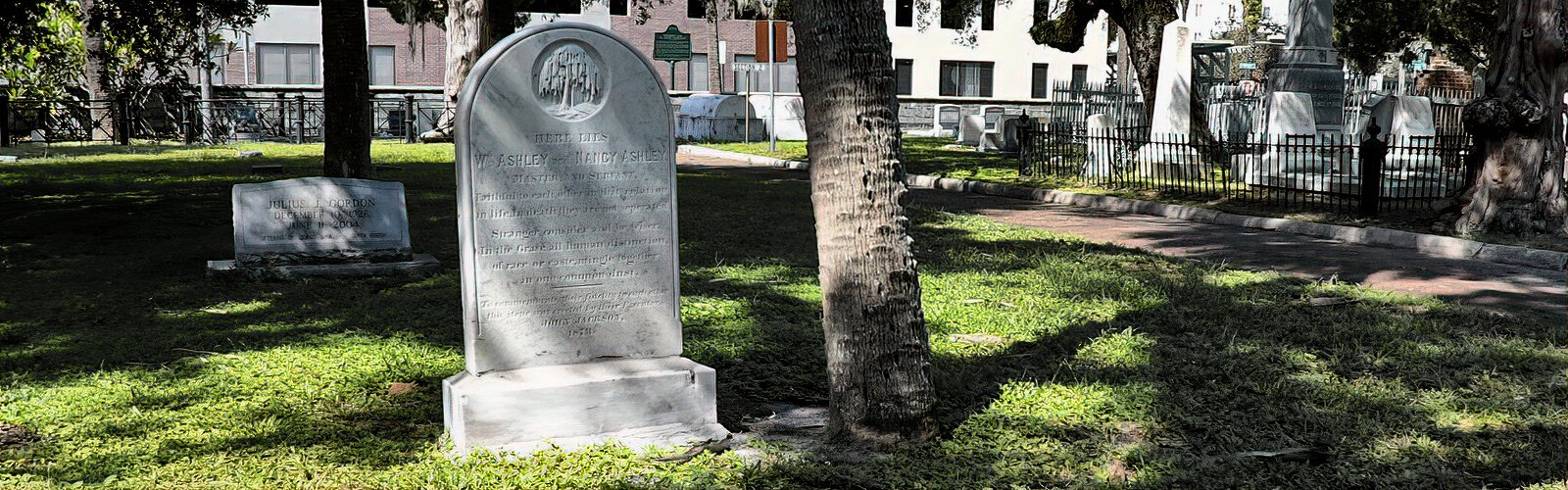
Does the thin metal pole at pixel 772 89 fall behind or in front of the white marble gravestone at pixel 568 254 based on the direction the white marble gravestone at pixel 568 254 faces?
behind

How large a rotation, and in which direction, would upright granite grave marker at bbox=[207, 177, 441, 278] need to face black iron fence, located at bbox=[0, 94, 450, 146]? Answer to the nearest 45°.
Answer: approximately 180°

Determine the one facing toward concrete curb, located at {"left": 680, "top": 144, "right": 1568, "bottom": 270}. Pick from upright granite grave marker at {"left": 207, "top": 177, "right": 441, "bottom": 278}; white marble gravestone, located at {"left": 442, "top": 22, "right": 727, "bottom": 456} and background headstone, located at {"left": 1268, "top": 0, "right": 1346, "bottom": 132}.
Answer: the background headstone

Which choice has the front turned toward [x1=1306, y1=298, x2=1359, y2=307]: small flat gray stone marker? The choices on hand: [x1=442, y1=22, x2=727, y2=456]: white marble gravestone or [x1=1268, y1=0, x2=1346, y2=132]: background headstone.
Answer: the background headstone

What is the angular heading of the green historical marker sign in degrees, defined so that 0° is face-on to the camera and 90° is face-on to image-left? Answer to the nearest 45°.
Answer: approximately 0°

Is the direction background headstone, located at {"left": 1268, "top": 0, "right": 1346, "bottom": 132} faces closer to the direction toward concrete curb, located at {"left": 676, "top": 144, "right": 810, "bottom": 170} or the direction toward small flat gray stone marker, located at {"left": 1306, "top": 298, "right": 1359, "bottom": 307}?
the small flat gray stone marker

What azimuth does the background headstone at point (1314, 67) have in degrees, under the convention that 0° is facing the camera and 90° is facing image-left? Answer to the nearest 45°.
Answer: approximately 0°
